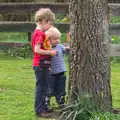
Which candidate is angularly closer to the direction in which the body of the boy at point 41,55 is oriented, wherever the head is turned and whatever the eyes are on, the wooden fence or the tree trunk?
the tree trunk

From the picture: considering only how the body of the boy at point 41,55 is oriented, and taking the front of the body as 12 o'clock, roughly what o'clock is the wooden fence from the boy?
The wooden fence is roughly at 9 o'clock from the boy.

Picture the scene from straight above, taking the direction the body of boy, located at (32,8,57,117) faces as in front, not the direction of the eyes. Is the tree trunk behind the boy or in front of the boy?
in front

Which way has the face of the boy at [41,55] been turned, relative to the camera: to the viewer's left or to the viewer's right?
to the viewer's right

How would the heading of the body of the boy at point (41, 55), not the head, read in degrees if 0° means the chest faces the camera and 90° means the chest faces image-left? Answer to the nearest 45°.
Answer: approximately 270°
